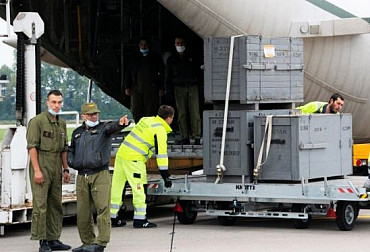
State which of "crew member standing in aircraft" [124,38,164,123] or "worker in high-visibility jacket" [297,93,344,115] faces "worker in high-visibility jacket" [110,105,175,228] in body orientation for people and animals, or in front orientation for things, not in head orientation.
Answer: the crew member standing in aircraft

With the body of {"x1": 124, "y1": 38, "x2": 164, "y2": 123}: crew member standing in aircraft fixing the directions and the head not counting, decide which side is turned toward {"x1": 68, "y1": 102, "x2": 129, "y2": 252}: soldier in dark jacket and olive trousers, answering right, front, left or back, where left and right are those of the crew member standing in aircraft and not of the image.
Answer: front

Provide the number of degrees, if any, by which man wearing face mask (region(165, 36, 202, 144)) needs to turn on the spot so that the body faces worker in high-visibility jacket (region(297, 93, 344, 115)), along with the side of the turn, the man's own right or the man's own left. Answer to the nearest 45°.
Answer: approximately 45° to the man's own left

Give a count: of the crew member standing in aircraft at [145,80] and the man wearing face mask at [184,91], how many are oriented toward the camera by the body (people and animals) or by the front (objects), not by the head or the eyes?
2

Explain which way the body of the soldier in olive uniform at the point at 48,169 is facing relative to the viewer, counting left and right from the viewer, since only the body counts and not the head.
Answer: facing the viewer and to the right of the viewer

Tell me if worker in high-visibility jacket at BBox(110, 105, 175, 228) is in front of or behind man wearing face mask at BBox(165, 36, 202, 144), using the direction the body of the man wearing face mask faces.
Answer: in front

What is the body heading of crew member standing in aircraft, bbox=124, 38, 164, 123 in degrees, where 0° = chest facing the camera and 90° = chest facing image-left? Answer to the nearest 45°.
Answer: approximately 0°

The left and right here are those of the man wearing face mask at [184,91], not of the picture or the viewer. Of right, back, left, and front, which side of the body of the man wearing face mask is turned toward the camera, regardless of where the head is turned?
front

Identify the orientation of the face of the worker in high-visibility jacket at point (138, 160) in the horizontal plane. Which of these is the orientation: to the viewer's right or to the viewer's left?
to the viewer's right
